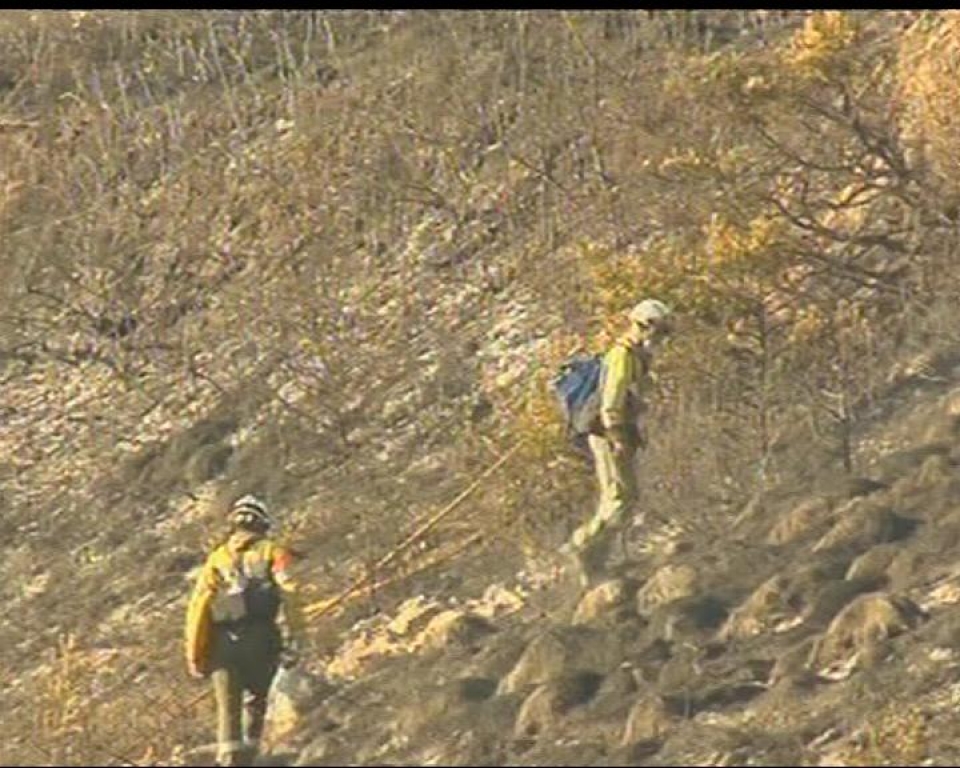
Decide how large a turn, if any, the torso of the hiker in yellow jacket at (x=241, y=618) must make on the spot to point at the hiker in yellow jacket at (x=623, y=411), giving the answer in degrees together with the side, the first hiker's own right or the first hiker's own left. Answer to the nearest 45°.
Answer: approximately 45° to the first hiker's own right

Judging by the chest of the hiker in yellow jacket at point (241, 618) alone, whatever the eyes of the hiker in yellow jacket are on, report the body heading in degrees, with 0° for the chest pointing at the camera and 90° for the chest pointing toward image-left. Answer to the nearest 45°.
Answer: approximately 180°
